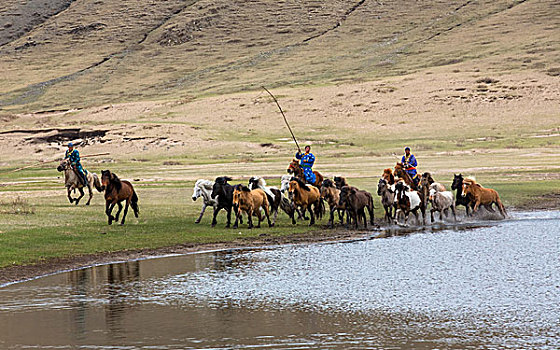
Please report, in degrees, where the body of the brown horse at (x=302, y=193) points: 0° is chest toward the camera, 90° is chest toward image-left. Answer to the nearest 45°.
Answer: approximately 45°

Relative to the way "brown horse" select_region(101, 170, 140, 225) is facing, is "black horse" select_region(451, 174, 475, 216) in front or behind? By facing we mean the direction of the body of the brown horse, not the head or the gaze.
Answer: behind

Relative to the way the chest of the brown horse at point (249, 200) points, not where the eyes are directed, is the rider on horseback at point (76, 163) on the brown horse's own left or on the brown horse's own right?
on the brown horse's own right

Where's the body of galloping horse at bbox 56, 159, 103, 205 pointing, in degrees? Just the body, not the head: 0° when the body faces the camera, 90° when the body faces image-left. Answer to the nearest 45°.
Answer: approximately 45°

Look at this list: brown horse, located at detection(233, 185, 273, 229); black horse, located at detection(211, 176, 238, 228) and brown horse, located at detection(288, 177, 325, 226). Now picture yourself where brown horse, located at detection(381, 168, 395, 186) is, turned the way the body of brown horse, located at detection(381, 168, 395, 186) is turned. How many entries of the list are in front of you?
3

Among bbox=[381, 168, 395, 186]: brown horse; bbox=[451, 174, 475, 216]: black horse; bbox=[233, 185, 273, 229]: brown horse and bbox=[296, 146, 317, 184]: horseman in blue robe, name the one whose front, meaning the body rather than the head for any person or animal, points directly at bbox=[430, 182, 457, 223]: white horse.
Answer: the black horse

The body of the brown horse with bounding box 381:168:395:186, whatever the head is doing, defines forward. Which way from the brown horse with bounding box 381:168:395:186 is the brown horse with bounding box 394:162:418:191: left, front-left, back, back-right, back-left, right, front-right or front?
back

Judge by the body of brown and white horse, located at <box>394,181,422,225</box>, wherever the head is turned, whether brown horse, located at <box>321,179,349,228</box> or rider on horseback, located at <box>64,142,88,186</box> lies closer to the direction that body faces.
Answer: the brown horse

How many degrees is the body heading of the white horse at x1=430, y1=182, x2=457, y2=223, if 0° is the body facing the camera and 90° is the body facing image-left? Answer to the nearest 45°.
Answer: approximately 45°

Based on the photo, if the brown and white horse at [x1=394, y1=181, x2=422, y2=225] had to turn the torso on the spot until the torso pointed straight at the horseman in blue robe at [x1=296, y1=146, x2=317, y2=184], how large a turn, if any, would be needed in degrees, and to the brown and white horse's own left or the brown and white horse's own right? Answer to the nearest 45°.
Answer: approximately 45° to the brown and white horse's own right

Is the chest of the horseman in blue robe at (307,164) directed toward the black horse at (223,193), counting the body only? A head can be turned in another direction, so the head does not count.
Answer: yes
